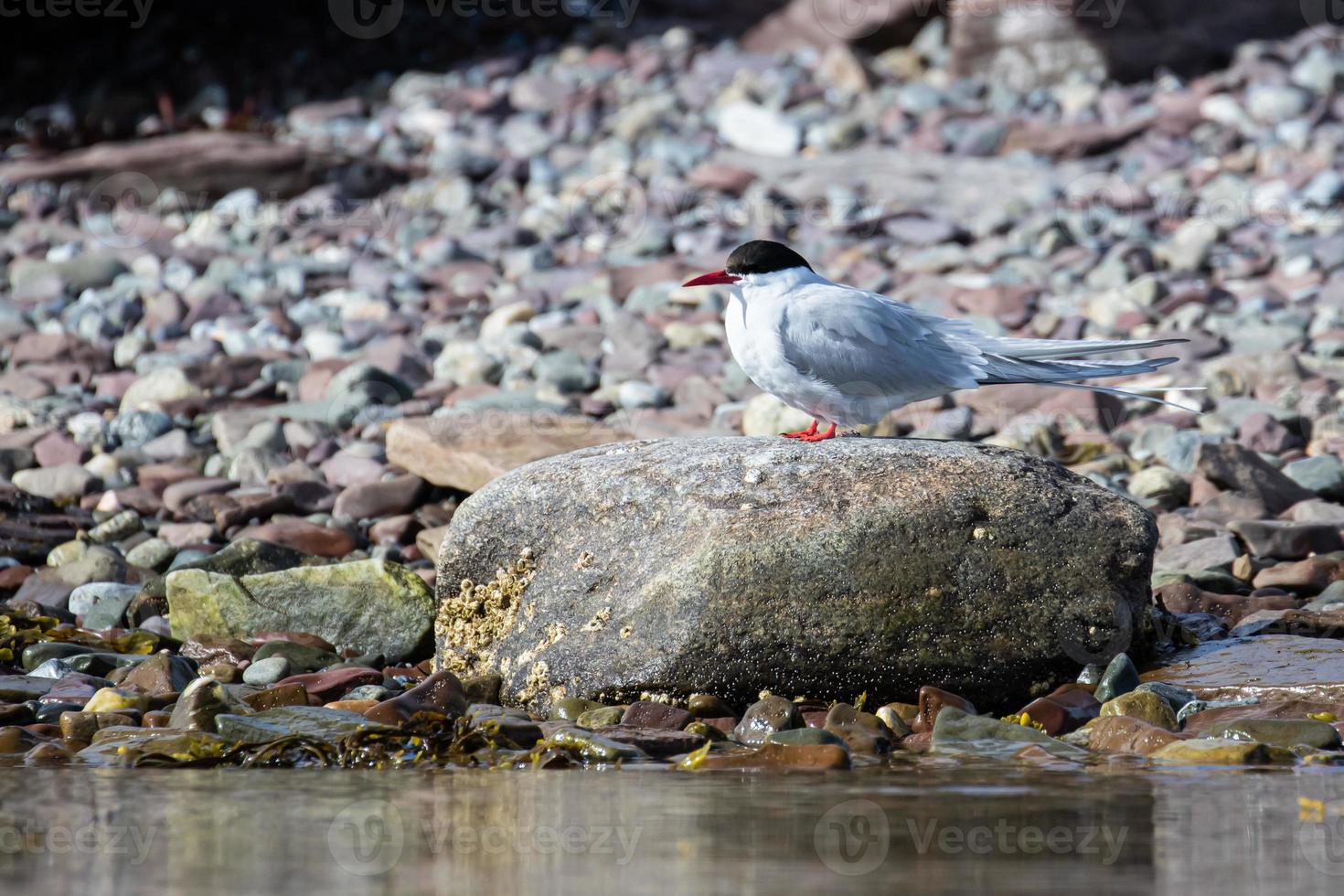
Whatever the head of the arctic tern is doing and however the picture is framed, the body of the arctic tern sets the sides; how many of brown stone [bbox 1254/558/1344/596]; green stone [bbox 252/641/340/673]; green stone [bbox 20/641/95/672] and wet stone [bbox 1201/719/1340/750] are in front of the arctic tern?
2

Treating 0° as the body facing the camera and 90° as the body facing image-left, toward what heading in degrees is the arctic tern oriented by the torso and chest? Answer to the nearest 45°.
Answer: approximately 90°

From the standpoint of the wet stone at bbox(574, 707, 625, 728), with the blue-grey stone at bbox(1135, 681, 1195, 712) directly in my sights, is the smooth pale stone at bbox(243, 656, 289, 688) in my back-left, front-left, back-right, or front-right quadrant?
back-left

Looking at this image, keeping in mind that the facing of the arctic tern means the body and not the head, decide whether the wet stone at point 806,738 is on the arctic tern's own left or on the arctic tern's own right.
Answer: on the arctic tern's own left

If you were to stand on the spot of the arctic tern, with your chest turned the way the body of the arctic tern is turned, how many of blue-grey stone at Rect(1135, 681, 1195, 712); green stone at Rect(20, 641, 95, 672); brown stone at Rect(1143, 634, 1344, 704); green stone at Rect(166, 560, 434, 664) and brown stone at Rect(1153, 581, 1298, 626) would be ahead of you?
2

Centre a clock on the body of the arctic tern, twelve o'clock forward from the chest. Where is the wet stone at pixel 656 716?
The wet stone is roughly at 10 o'clock from the arctic tern.

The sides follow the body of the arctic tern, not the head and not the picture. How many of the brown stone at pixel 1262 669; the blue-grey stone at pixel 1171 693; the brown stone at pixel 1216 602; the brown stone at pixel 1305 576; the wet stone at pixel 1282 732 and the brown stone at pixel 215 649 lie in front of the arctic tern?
1

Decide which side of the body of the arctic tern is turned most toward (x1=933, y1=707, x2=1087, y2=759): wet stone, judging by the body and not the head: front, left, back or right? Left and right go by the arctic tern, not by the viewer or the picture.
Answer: left

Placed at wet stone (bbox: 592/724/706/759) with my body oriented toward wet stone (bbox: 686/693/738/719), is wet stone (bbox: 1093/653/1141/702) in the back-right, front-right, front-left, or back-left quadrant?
front-right

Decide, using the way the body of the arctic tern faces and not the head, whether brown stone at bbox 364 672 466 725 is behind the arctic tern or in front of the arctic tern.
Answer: in front

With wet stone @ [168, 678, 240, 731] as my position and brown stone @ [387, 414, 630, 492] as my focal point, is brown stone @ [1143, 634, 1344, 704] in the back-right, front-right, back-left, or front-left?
front-right

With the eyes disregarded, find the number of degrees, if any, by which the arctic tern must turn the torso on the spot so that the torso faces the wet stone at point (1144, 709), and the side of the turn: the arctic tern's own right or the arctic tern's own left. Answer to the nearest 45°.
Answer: approximately 135° to the arctic tern's own left

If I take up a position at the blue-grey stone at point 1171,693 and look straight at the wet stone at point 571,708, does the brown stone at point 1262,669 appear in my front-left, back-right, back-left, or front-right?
back-right

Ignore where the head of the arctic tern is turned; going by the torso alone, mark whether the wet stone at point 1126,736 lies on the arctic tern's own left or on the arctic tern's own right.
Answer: on the arctic tern's own left
